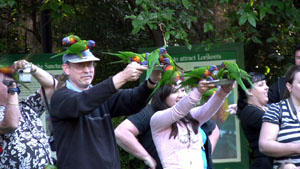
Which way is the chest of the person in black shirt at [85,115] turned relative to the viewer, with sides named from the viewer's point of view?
facing the viewer and to the right of the viewer

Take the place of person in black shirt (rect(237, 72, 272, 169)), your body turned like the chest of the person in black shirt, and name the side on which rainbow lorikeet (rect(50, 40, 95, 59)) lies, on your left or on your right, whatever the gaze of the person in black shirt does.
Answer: on your right

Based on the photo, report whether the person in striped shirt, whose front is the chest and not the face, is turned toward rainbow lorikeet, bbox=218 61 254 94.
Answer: no

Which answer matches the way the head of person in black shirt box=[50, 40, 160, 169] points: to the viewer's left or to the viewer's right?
to the viewer's right

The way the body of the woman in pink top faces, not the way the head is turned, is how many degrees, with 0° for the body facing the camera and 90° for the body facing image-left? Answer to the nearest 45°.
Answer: approximately 315°

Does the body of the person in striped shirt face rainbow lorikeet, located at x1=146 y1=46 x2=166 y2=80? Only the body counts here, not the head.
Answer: no

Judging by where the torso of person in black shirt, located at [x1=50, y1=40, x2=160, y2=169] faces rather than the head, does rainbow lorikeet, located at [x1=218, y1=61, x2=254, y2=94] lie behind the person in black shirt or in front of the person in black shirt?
in front

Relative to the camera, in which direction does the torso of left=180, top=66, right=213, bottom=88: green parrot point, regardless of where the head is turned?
to the viewer's right

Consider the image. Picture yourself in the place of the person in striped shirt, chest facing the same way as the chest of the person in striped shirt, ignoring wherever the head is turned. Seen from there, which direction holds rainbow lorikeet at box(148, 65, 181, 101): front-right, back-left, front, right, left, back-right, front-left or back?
right

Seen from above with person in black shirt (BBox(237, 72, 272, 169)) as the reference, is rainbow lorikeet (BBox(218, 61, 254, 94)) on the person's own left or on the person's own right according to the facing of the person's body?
on the person's own right
